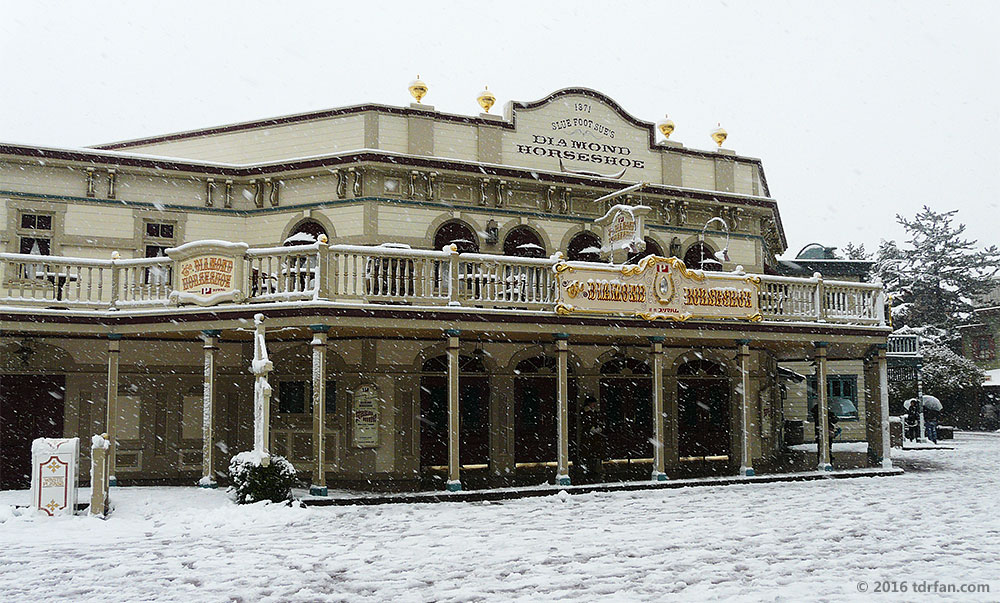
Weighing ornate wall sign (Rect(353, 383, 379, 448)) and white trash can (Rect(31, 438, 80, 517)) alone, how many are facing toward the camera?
2

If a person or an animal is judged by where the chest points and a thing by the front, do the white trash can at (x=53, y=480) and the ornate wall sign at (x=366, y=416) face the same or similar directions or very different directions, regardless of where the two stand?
same or similar directions

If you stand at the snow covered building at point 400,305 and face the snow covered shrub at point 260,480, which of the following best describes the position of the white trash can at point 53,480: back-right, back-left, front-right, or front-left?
front-right

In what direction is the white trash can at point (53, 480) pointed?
toward the camera

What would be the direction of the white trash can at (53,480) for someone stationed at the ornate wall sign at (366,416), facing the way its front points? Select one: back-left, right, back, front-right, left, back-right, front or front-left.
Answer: front-right

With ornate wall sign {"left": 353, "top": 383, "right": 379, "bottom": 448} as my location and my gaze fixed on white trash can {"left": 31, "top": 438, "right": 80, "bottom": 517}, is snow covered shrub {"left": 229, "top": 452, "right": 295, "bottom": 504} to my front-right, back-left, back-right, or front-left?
front-left

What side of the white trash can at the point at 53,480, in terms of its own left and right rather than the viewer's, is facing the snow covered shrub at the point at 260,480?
left

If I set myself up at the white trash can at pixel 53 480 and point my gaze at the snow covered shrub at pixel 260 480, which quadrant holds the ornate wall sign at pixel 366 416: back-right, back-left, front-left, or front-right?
front-left

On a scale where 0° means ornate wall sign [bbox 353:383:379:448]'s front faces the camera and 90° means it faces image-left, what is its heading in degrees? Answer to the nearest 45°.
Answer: approximately 0°
